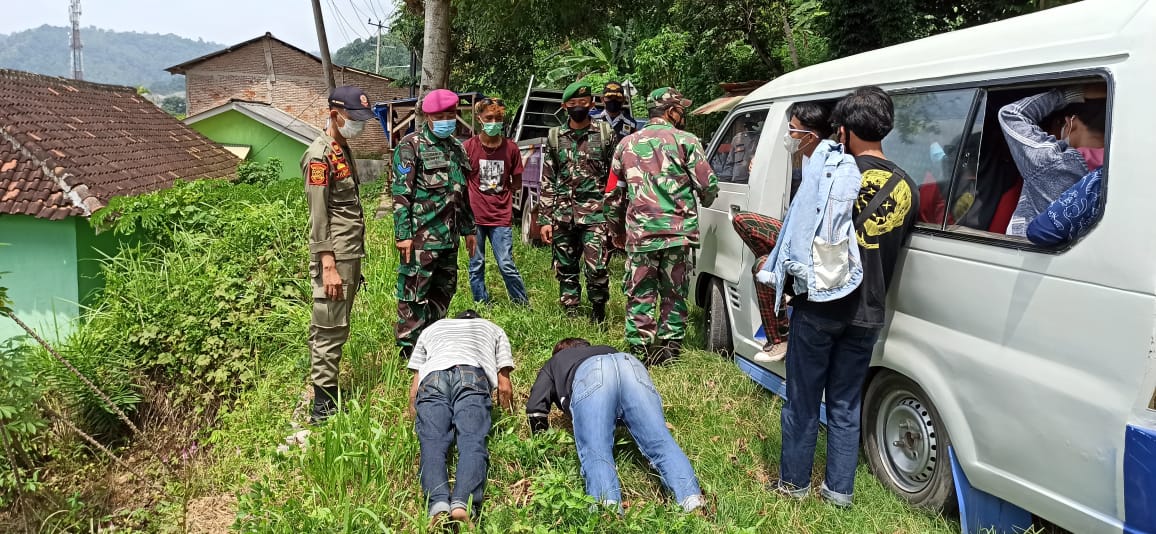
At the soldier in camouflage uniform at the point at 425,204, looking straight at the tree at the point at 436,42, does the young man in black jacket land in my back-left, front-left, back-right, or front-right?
back-right

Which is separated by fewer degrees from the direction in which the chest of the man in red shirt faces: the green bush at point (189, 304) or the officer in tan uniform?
the officer in tan uniform

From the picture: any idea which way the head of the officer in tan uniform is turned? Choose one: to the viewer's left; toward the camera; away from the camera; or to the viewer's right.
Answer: to the viewer's right

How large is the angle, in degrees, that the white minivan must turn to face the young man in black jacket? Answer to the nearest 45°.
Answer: approximately 45° to its left

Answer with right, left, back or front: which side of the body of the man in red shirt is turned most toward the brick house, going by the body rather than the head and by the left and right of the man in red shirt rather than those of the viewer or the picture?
back

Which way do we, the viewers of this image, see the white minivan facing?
facing away from the viewer and to the left of the viewer

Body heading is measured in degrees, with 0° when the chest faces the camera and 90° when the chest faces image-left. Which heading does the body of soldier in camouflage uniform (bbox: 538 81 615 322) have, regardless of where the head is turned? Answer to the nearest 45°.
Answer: approximately 0°

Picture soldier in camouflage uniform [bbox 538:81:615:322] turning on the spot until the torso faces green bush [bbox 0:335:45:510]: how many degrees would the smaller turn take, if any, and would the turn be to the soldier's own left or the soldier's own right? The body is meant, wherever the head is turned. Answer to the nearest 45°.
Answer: approximately 45° to the soldier's own right

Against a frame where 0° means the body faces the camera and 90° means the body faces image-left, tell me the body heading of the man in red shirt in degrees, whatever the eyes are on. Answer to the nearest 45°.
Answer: approximately 0°

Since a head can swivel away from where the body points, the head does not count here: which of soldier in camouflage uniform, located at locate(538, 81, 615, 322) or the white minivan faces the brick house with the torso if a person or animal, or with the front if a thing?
the white minivan

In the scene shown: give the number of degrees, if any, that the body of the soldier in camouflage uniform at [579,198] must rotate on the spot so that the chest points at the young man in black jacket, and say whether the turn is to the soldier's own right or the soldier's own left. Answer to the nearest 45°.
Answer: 0° — they already face them

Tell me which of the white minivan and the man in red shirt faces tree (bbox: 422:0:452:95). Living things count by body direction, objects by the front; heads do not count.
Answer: the white minivan
